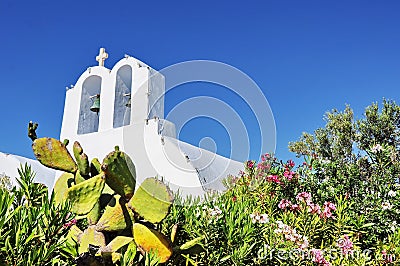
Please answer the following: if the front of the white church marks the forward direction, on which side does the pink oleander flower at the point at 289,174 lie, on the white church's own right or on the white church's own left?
on the white church's own left

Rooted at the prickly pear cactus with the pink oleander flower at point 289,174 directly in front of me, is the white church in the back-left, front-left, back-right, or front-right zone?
front-left

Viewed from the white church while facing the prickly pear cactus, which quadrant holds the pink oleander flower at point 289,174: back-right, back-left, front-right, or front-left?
front-left

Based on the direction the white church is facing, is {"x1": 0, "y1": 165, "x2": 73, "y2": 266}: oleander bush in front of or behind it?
in front

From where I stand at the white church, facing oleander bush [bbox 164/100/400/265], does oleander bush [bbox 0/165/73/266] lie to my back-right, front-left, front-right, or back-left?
front-right

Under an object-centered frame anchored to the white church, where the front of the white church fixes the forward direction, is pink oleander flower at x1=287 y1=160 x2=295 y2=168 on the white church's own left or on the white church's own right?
on the white church's own left

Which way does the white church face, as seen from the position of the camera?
facing the viewer and to the left of the viewer

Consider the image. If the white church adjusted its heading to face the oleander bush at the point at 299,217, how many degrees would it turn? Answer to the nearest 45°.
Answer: approximately 45° to its left

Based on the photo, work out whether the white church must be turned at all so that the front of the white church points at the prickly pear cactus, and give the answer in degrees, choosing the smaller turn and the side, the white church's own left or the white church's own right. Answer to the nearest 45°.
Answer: approximately 45° to the white church's own left

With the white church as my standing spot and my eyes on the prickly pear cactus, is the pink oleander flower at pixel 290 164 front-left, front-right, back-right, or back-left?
front-left
